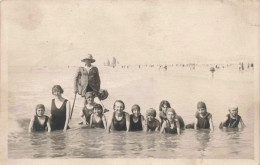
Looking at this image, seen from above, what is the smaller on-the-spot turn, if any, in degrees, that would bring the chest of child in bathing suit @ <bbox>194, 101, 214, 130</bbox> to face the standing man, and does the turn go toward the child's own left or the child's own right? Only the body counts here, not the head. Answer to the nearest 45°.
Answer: approximately 90° to the child's own right

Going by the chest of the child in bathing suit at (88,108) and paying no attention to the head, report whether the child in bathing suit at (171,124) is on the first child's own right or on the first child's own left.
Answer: on the first child's own left

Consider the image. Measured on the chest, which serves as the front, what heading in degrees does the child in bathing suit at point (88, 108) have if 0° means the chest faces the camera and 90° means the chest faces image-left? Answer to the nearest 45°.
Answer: approximately 0°

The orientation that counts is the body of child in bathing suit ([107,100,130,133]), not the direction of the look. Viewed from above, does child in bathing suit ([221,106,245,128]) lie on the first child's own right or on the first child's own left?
on the first child's own left

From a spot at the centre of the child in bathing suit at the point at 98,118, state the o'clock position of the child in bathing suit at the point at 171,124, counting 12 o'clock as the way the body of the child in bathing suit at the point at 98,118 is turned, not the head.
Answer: the child in bathing suit at the point at 171,124 is roughly at 9 o'clock from the child in bathing suit at the point at 98,118.
